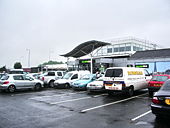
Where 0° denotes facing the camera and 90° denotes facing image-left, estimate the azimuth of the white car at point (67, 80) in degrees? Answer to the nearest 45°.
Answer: approximately 45°

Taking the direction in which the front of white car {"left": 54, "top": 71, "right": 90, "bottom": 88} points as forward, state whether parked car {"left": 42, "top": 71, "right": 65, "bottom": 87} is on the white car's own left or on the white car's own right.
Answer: on the white car's own right
